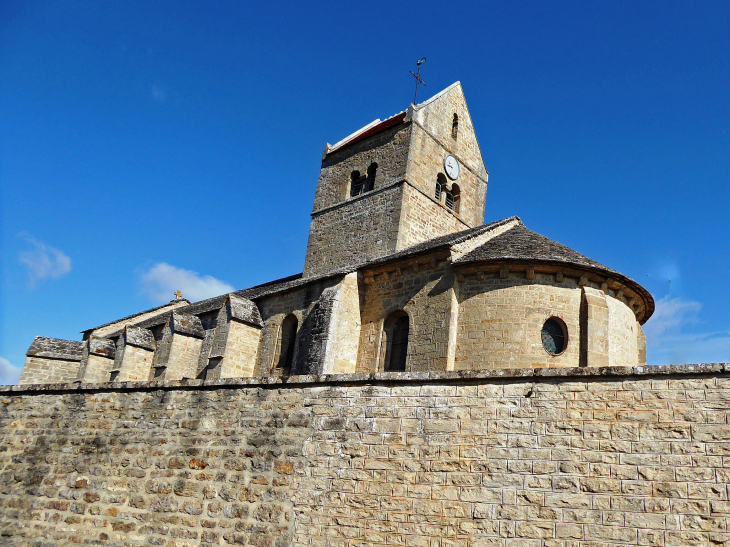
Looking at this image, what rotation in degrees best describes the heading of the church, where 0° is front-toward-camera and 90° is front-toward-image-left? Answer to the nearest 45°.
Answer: approximately 135°
